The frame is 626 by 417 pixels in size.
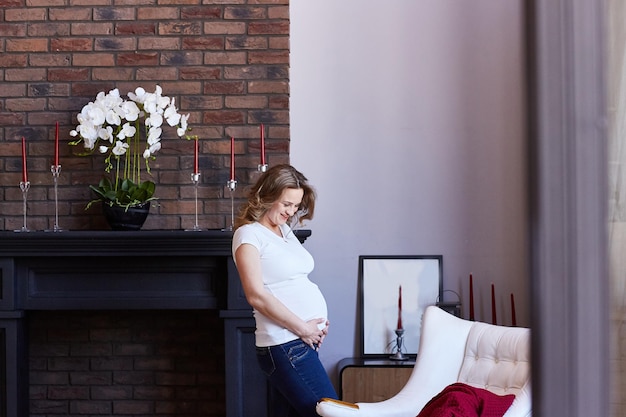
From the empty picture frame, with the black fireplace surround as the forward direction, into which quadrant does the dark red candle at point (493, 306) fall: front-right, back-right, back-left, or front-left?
back-left

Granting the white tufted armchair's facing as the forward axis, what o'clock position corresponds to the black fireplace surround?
The black fireplace surround is roughly at 2 o'clock from the white tufted armchair.

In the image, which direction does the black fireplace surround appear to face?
toward the camera

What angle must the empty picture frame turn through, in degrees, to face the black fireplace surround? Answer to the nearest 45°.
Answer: approximately 90° to its right

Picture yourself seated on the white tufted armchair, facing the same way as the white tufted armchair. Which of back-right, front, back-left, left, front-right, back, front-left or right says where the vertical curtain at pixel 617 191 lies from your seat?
front-left

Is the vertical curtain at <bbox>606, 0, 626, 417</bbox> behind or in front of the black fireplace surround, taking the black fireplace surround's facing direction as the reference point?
in front

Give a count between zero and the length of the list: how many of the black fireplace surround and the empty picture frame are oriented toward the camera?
2

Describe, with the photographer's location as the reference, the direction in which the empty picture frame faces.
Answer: facing the viewer

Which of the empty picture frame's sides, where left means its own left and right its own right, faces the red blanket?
front

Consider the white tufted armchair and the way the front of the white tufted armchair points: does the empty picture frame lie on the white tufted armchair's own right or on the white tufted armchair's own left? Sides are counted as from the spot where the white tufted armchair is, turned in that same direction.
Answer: on the white tufted armchair's own right

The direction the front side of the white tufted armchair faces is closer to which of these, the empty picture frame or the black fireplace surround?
the black fireplace surround

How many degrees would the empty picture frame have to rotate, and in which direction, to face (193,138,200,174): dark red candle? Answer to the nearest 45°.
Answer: approximately 90° to its right

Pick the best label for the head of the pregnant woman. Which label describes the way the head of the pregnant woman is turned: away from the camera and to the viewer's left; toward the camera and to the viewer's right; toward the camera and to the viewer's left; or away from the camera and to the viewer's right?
toward the camera and to the viewer's right

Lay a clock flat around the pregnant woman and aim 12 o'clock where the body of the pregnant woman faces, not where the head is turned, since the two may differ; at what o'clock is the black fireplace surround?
The black fireplace surround is roughly at 6 o'clock from the pregnant woman.
